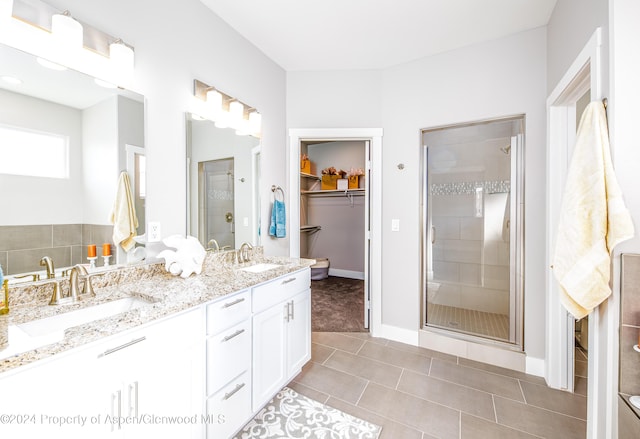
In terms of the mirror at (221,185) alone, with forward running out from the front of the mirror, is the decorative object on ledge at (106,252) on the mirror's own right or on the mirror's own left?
on the mirror's own right

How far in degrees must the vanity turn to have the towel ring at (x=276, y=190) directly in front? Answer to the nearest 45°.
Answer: approximately 90° to its left

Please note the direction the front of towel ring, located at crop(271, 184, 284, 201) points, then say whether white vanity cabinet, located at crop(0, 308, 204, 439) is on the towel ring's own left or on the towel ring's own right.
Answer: on the towel ring's own right

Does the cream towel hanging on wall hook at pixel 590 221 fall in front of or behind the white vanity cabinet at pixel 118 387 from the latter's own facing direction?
in front

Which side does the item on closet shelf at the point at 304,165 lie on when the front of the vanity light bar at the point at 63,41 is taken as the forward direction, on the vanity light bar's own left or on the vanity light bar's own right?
on the vanity light bar's own left

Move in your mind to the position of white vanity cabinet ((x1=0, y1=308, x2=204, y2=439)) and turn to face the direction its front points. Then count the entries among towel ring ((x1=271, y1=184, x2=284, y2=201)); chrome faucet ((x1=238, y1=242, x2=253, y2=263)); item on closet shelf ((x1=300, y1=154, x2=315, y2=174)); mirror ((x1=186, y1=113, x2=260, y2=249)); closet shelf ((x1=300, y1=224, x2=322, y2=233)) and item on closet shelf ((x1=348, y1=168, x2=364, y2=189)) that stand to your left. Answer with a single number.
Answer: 6

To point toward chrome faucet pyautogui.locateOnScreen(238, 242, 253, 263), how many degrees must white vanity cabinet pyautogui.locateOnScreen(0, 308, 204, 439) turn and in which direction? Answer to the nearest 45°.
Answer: approximately 90° to its left
